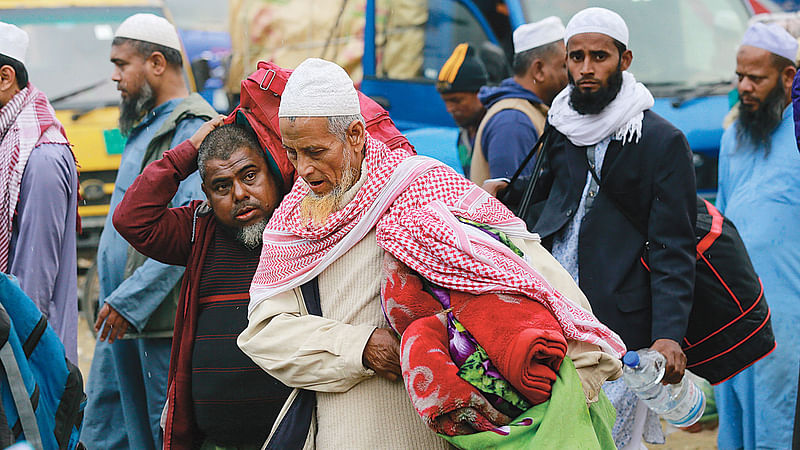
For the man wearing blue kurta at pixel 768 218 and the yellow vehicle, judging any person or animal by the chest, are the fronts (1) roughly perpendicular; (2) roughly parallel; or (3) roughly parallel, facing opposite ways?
roughly perpendicular

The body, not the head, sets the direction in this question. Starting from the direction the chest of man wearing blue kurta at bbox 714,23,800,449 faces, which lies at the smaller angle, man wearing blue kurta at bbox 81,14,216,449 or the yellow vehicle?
the man wearing blue kurta

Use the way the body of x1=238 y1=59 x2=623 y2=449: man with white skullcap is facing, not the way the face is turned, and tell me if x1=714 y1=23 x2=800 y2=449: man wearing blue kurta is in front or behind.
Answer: behind

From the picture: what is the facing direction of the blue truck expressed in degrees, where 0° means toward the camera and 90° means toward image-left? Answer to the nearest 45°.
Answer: approximately 315°

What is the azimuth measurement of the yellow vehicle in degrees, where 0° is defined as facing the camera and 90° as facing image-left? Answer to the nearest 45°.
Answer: approximately 0°
